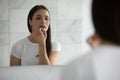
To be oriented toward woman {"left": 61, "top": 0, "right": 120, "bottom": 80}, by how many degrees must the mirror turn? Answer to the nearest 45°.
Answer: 0° — it already faces them

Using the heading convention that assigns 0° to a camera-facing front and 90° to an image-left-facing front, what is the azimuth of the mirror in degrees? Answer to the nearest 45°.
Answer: approximately 0°

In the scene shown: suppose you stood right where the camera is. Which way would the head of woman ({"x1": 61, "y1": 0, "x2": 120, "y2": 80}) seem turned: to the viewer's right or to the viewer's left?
to the viewer's left
